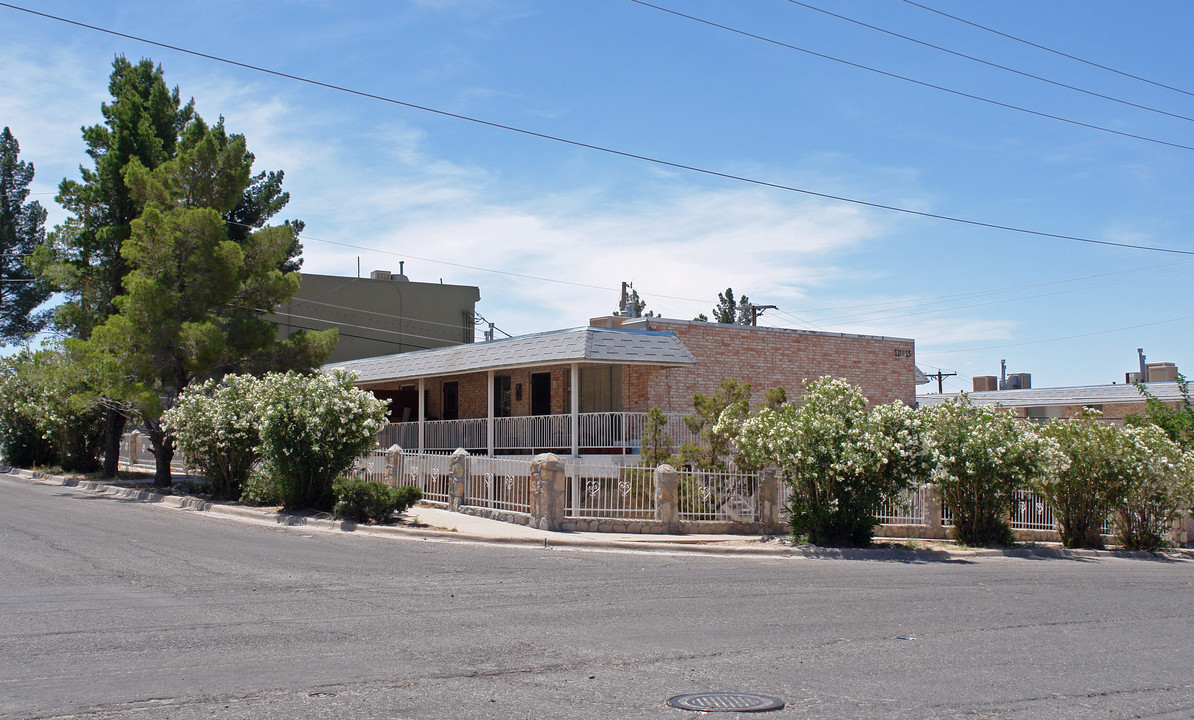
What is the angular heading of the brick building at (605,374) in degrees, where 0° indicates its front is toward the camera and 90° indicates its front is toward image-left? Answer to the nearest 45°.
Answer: approximately 45°

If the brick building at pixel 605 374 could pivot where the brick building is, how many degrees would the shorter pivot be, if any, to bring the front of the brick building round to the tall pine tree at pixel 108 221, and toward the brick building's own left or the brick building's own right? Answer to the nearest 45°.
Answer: approximately 45° to the brick building's own right

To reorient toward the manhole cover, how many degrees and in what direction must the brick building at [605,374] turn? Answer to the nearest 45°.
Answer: approximately 45° to its left

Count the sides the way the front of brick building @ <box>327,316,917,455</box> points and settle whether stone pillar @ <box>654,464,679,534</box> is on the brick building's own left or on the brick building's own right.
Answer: on the brick building's own left

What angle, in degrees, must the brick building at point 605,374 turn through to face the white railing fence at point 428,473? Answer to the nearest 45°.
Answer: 0° — it already faces it

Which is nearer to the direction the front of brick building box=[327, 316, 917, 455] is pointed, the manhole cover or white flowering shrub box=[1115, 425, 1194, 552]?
the manhole cover

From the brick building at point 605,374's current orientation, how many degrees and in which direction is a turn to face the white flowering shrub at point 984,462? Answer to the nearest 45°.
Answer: approximately 90° to its left

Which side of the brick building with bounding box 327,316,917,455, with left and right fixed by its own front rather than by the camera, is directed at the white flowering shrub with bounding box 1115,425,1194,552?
left
